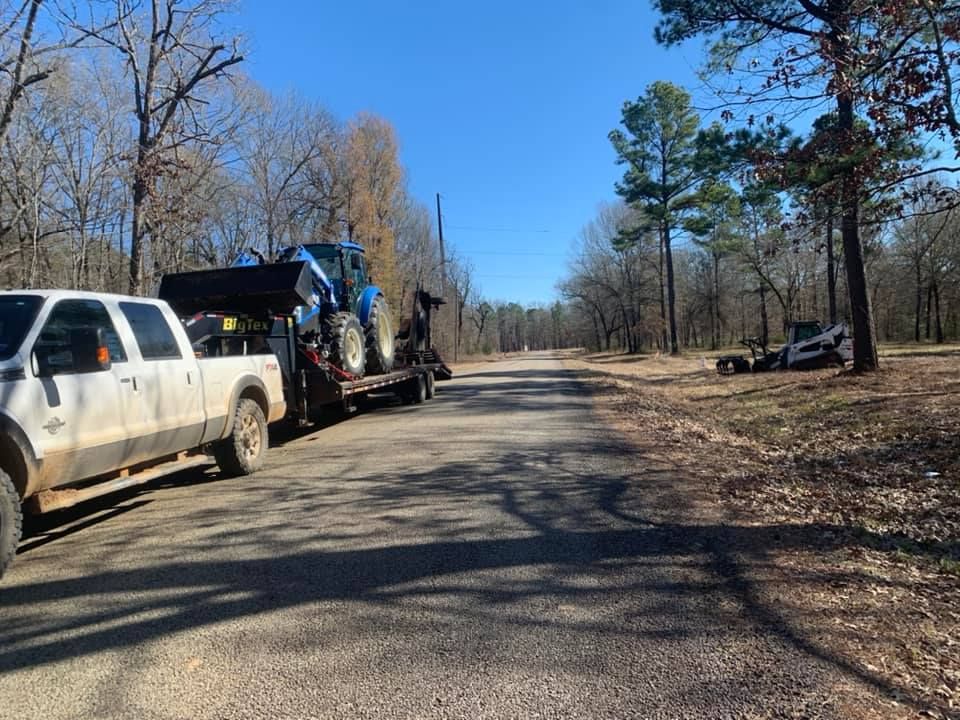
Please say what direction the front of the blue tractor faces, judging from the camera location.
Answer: facing the viewer and to the left of the viewer

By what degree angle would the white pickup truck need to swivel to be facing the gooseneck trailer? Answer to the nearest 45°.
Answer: approximately 180°

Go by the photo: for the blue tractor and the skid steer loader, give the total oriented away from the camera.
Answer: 0

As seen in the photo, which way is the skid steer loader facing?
to the viewer's left

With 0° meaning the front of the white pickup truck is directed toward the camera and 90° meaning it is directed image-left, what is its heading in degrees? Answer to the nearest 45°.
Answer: approximately 45°

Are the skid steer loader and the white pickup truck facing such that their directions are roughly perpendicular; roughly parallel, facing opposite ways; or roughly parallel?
roughly perpendicular

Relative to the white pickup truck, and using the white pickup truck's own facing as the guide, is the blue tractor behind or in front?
behind

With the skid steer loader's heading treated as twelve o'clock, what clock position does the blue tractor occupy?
The blue tractor is roughly at 10 o'clock from the skid steer loader.

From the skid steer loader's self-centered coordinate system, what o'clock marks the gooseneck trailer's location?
The gooseneck trailer is roughly at 10 o'clock from the skid steer loader.

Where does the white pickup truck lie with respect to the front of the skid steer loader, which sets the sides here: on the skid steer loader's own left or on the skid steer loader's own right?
on the skid steer loader's own left
